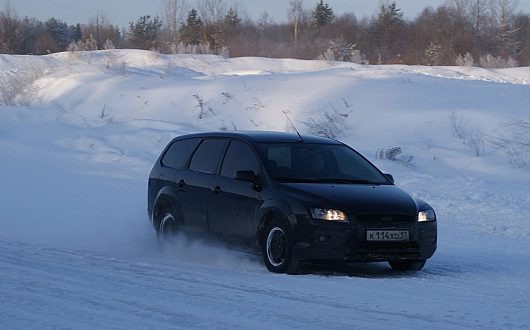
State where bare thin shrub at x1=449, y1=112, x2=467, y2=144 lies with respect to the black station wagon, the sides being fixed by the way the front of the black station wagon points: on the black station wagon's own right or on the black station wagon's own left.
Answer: on the black station wagon's own left

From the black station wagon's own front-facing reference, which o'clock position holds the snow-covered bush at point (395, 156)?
The snow-covered bush is roughly at 8 o'clock from the black station wagon.

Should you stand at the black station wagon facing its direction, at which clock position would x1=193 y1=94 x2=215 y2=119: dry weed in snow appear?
The dry weed in snow is roughly at 7 o'clock from the black station wagon.

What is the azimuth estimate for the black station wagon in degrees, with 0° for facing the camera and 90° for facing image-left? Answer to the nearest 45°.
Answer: approximately 315°

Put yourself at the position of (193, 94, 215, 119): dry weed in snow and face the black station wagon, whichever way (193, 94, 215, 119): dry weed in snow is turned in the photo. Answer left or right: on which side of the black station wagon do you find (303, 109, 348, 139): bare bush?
left

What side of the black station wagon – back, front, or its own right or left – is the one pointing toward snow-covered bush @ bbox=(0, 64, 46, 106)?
back

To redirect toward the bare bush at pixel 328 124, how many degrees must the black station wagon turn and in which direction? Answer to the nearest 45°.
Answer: approximately 135° to its left

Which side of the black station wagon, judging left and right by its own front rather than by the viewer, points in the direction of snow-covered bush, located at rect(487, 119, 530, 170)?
left
